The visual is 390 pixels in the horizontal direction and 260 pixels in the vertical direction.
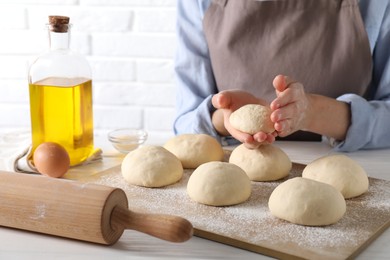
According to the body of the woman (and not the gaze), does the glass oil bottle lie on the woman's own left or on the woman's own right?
on the woman's own right

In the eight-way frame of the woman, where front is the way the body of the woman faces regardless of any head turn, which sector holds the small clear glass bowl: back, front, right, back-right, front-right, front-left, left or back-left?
front-right

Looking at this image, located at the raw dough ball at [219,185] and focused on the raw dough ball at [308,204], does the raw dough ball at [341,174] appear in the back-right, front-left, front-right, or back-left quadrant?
front-left

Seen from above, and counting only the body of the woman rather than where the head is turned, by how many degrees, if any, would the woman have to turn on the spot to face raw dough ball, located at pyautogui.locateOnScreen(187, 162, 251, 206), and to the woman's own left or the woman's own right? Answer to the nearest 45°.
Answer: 0° — they already face it

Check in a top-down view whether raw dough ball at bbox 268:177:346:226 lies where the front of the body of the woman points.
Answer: yes

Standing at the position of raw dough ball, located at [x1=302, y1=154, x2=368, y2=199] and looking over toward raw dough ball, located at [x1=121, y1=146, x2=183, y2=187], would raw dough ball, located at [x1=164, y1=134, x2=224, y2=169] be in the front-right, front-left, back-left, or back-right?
front-right

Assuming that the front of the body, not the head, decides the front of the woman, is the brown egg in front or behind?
in front

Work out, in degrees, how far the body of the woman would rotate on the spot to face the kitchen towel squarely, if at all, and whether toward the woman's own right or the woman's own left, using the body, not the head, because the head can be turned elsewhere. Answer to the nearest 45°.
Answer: approximately 45° to the woman's own right

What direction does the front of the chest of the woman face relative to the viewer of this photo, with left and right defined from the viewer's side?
facing the viewer
